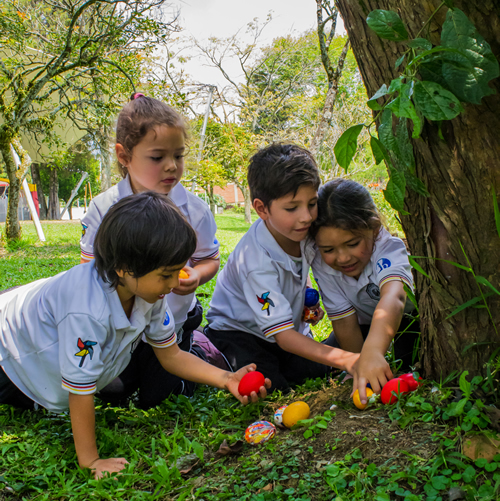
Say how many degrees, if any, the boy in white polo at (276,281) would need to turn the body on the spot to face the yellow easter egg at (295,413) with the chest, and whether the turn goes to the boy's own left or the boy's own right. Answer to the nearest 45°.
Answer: approximately 45° to the boy's own right

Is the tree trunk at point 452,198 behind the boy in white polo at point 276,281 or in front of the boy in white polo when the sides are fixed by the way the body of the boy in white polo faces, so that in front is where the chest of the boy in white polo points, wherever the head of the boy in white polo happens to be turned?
in front

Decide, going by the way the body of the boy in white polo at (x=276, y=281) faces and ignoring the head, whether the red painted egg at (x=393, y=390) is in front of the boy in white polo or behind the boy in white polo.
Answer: in front

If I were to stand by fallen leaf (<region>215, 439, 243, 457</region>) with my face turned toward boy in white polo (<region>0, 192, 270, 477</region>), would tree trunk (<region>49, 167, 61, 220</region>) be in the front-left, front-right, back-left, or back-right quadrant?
front-right

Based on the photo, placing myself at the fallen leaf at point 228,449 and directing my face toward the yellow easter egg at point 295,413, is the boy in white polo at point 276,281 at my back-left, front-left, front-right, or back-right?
front-left

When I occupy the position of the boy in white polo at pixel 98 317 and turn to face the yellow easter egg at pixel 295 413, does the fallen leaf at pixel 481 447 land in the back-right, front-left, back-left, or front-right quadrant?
front-right

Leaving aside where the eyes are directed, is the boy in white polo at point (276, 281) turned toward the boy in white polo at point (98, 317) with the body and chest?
no

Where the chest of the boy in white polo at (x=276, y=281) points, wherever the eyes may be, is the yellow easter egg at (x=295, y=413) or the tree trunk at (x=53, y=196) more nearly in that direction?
the yellow easter egg
